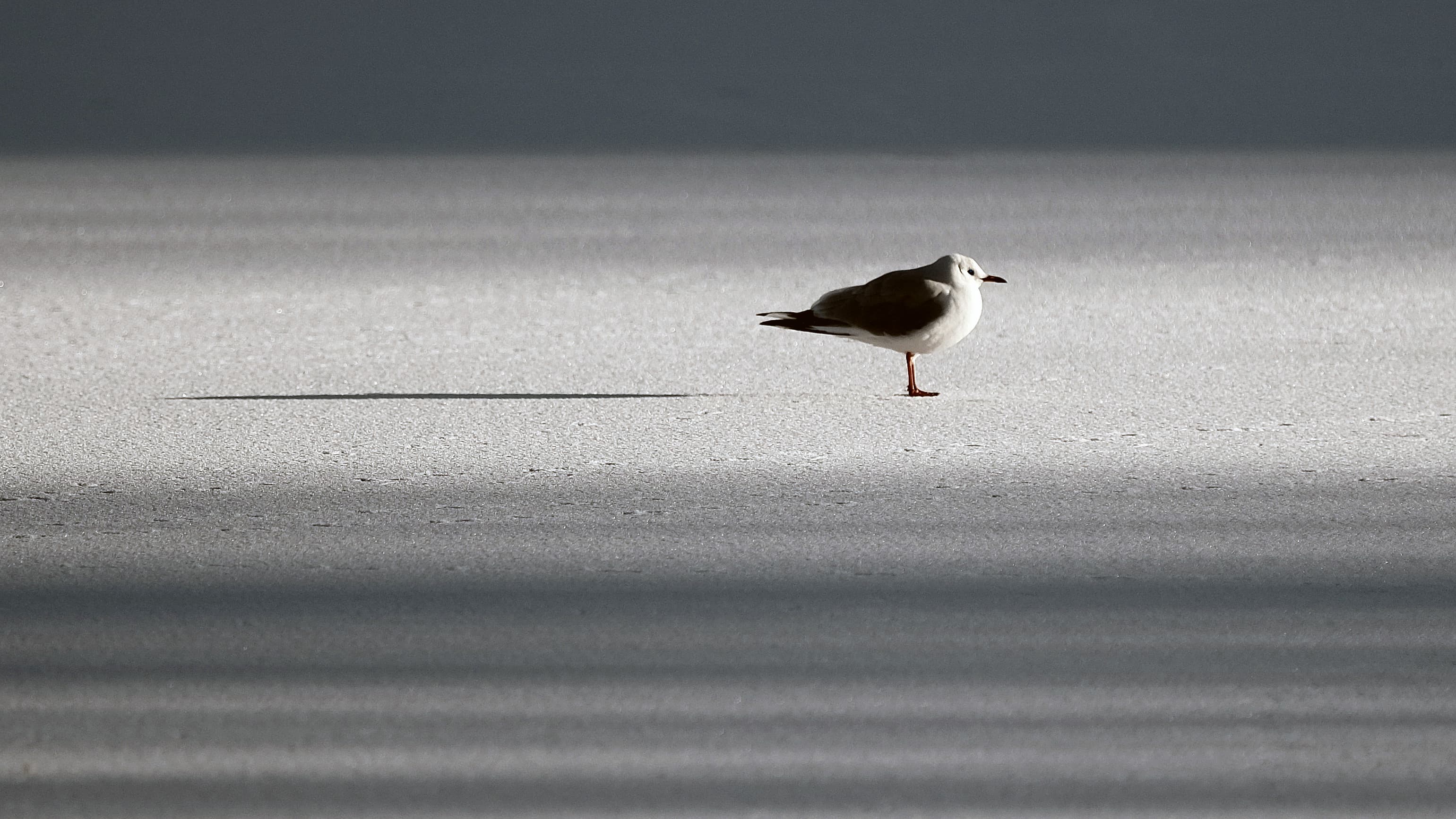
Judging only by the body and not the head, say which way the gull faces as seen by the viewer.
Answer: to the viewer's right
